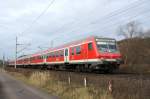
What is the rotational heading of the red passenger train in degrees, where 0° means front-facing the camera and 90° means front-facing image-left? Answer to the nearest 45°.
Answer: approximately 315°
